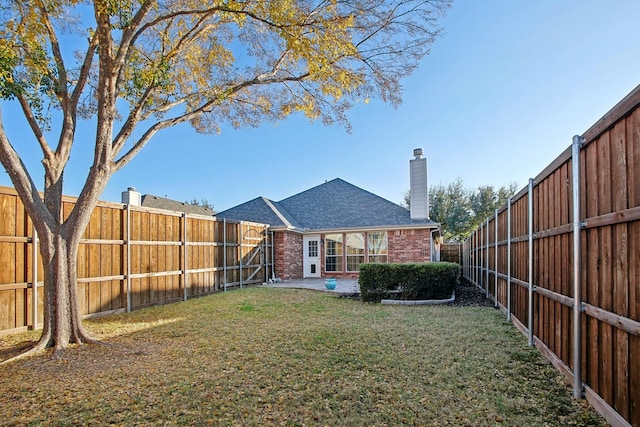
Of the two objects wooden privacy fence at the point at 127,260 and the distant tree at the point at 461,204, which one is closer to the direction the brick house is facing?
the distant tree

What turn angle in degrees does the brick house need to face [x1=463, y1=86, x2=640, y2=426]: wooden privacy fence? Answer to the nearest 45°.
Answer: approximately 180°

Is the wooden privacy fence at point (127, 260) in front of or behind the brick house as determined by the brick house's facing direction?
behind

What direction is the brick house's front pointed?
away from the camera

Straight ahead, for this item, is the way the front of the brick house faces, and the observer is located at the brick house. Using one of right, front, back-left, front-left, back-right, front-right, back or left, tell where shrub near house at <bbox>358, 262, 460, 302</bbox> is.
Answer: back

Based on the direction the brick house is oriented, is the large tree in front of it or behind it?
behind
